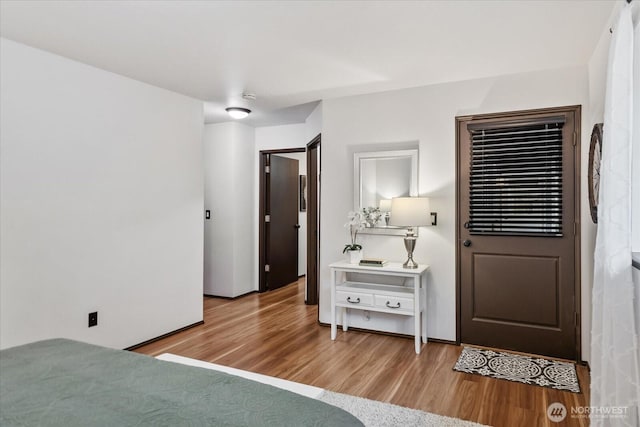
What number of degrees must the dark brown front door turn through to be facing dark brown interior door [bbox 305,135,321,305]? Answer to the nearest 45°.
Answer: approximately 90° to its right

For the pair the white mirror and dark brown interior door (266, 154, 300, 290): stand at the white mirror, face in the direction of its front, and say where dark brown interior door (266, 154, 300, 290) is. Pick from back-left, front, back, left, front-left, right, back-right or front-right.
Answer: back-right

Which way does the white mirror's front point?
toward the camera

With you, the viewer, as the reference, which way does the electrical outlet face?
facing the viewer and to the right of the viewer

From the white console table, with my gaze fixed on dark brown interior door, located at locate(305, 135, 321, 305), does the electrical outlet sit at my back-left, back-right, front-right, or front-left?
front-left

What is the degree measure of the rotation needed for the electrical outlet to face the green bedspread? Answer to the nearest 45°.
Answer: approximately 45° to its right

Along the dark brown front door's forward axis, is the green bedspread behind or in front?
in front

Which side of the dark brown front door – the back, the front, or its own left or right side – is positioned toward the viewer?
front

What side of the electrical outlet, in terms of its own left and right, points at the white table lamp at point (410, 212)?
front

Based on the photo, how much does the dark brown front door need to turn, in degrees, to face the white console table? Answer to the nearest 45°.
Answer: approximately 90° to its right

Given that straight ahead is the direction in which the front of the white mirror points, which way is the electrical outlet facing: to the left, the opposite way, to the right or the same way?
to the left

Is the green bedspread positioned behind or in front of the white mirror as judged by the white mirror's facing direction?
in front

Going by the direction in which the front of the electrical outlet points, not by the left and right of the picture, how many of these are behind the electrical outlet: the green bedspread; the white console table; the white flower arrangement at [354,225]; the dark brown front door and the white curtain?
0

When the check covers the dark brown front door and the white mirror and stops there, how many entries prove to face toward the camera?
2

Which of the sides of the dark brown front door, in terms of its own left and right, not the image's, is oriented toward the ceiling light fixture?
right

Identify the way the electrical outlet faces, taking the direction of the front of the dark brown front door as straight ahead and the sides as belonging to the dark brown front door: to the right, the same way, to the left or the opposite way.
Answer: to the left

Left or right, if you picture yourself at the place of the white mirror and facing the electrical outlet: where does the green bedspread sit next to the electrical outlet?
left
